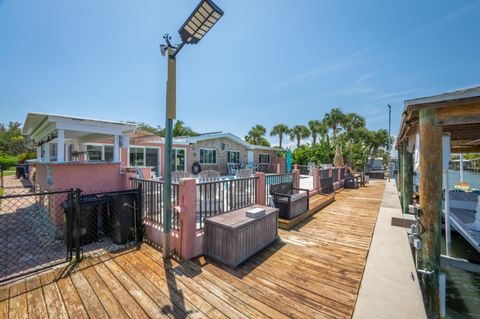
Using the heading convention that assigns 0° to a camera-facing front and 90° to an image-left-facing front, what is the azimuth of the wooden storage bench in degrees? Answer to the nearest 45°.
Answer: approximately 315°

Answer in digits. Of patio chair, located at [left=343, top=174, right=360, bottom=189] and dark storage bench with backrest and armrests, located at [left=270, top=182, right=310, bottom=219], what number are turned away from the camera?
0

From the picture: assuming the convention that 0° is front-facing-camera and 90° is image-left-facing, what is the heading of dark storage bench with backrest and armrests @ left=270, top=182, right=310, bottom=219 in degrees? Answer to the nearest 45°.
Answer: approximately 315°

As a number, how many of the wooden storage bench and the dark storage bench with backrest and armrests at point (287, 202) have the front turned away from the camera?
0

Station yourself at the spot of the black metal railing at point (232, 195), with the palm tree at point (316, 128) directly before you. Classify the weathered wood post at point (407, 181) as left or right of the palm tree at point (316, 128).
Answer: right

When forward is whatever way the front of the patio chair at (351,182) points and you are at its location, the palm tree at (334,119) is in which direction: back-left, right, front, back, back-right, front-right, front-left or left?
back-left

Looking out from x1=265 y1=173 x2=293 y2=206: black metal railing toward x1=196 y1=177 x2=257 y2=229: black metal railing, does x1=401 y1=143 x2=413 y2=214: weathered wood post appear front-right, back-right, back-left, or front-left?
back-left

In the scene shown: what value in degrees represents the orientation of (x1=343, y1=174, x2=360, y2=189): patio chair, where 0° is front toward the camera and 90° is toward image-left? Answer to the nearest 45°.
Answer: approximately 315°
